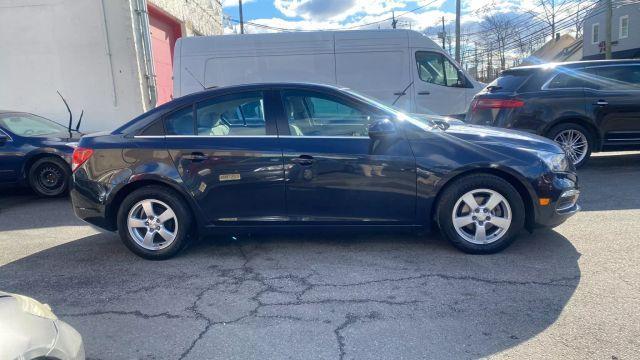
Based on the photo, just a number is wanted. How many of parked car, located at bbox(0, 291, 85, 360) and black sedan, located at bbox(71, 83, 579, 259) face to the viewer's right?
2

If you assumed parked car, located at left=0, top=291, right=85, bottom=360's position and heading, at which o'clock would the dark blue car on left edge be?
The dark blue car on left edge is roughly at 9 o'clock from the parked car.

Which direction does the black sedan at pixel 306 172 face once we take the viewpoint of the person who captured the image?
facing to the right of the viewer

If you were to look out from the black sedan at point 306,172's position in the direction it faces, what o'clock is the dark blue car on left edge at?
The dark blue car on left edge is roughly at 7 o'clock from the black sedan.

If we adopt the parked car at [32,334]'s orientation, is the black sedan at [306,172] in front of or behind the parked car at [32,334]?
in front

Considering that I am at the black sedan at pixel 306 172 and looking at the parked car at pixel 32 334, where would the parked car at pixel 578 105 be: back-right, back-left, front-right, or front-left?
back-left

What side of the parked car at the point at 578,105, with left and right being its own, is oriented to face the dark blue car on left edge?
back

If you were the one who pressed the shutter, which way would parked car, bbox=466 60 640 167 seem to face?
facing away from the viewer and to the right of the viewer

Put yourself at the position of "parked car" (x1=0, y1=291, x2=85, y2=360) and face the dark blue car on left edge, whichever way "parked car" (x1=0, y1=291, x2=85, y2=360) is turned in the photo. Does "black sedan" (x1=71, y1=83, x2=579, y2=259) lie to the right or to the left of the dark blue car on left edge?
right

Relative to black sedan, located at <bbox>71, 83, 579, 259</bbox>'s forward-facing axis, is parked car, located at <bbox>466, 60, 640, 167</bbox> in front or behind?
in front

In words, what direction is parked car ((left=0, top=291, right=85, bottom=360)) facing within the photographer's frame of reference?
facing to the right of the viewer

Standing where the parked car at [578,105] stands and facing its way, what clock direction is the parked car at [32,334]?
the parked car at [32,334] is roughly at 5 o'clock from the parked car at [578,105].
